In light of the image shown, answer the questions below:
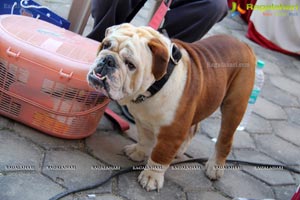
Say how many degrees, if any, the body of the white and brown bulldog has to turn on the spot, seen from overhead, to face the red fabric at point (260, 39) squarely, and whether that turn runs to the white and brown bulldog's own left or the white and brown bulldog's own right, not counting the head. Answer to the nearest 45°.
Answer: approximately 135° to the white and brown bulldog's own right

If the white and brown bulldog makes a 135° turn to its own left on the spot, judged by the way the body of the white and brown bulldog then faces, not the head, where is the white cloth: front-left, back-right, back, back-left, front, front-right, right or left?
left

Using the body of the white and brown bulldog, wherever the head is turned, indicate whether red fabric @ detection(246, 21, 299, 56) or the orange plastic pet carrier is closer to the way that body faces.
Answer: the orange plastic pet carrier

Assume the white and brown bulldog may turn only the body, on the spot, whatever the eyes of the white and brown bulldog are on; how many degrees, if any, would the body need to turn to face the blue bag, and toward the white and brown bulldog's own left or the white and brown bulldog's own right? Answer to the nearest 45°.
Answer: approximately 90° to the white and brown bulldog's own right

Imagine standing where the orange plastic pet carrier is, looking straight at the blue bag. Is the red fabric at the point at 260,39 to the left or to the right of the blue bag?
right

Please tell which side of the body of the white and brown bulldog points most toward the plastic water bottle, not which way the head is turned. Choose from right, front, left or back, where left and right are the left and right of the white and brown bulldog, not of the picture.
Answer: back

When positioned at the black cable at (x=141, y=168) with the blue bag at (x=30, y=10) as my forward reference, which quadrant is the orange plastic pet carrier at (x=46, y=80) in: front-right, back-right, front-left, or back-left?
front-left

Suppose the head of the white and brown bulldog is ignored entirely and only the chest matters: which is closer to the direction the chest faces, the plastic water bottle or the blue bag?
the blue bag

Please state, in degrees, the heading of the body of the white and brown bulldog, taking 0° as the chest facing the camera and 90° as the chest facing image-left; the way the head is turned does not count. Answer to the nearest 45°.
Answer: approximately 45°

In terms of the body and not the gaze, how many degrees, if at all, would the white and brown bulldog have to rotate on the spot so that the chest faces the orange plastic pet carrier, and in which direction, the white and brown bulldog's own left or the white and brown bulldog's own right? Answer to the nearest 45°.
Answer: approximately 45° to the white and brown bulldog's own right
